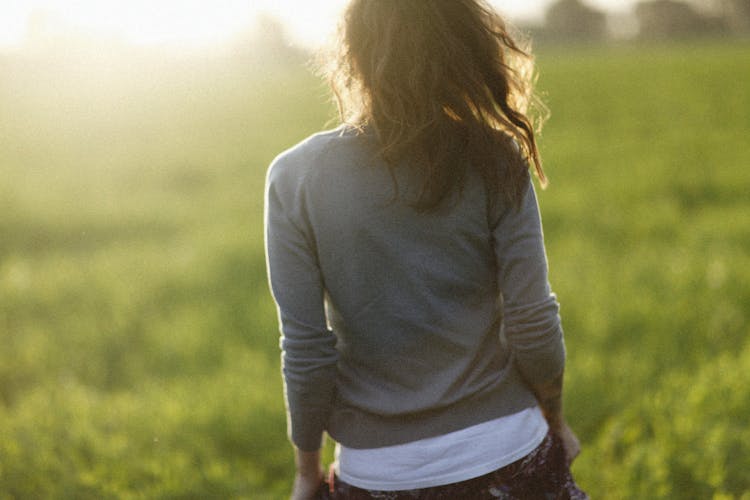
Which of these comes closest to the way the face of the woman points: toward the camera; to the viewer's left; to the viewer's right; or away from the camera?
away from the camera

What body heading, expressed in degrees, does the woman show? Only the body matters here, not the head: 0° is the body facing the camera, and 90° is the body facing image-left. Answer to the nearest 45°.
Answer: approximately 180°
